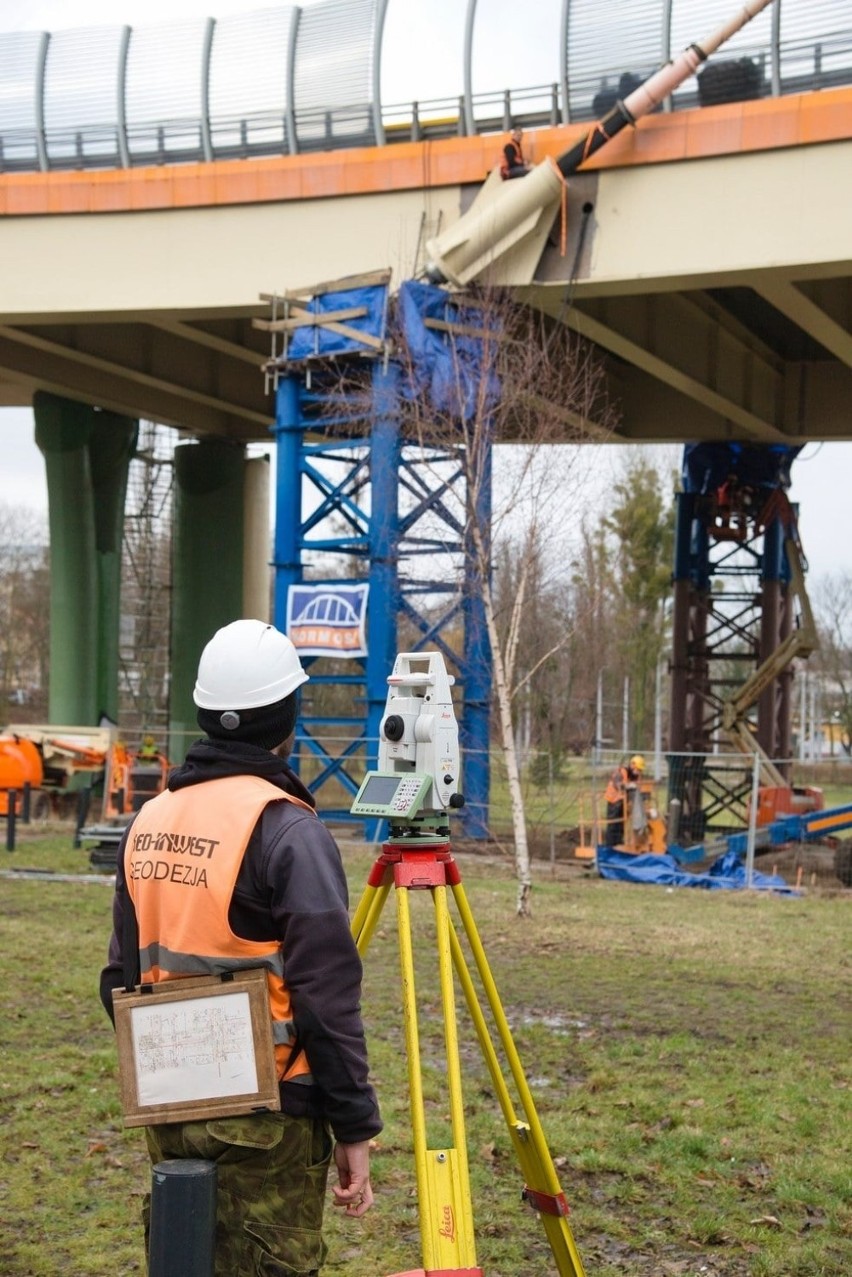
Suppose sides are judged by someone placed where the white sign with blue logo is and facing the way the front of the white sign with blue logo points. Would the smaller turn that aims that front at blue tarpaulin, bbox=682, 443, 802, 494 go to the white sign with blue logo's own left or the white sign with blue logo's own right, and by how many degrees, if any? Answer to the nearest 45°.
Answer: approximately 135° to the white sign with blue logo's own left

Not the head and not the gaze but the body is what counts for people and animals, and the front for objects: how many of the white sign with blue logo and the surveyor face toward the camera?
1

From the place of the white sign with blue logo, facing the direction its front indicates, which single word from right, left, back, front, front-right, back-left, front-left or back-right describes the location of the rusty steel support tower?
back-left

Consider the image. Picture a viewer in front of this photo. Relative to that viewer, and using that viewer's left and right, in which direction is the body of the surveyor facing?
facing away from the viewer and to the right of the viewer

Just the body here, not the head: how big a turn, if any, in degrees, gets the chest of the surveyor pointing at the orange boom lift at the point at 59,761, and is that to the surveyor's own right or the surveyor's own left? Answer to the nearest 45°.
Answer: approximately 45° to the surveyor's own left
